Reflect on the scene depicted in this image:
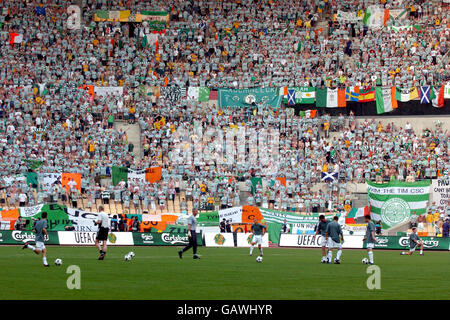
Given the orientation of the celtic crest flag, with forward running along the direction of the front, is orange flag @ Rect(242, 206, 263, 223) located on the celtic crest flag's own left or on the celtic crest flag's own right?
on the celtic crest flag's own right

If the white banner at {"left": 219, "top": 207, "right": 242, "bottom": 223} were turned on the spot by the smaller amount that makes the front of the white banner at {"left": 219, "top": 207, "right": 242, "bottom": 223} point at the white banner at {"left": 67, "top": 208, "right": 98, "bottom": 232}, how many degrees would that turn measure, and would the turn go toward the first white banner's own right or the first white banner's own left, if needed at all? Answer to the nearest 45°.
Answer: approximately 90° to the first white banner's own right

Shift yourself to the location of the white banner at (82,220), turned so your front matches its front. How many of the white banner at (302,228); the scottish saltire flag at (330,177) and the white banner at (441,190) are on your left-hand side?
3

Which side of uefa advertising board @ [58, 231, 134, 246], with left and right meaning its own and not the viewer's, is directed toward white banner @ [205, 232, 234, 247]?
left

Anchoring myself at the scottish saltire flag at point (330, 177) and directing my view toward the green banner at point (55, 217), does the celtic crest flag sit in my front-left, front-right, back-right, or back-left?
back-left

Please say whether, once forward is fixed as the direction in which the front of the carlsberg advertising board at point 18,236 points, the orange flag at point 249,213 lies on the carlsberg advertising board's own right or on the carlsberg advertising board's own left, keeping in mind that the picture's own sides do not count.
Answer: on the carlsberg advertising board's own left

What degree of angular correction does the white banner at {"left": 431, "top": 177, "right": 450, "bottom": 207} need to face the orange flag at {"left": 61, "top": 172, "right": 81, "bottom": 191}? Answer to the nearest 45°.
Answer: approximately 90° to its right

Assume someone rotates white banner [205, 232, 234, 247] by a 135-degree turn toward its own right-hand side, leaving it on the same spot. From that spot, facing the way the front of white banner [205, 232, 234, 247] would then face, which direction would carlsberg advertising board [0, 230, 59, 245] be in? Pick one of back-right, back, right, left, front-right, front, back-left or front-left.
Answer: front-left

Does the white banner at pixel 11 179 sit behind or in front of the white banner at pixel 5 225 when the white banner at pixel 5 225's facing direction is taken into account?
behind
